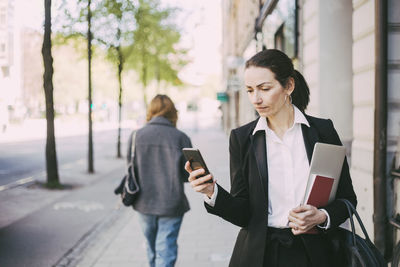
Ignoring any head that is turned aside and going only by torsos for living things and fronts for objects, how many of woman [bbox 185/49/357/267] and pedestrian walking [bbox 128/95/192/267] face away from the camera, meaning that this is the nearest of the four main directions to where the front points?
1

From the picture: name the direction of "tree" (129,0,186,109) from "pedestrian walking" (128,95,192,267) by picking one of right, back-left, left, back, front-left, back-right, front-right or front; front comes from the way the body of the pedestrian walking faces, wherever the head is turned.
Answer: front

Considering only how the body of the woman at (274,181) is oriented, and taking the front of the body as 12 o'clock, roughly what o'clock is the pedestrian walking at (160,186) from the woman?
The pedestrian walking is roughly at 5 o'clock from the woman.

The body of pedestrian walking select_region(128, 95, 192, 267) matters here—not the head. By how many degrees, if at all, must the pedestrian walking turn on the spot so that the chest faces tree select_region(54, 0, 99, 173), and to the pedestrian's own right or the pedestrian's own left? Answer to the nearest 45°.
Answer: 0° — they already face it

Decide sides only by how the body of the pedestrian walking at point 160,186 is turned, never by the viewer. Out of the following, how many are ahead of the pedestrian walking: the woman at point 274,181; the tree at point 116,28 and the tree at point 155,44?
2

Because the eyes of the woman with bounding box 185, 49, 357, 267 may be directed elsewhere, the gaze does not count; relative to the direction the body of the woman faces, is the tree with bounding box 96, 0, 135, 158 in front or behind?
behind

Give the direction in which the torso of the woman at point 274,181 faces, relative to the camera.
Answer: toward the camera

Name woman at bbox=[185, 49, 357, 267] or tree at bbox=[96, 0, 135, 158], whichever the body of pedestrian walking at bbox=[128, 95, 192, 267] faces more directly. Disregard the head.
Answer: the tree

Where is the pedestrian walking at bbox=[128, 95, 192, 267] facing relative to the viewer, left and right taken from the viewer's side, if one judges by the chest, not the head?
facing away from the viewer

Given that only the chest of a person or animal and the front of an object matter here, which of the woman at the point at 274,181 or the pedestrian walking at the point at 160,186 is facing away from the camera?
the pedestrian walking

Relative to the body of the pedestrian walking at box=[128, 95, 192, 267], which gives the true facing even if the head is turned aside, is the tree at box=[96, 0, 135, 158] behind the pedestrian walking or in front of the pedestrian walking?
in front

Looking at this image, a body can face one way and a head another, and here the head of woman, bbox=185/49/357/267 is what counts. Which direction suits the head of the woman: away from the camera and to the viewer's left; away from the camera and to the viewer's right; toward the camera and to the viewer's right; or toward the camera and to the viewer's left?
toward the camera and to the viewer's left

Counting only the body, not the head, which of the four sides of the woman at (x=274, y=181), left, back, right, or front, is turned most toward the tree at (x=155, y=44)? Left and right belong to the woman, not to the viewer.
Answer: back

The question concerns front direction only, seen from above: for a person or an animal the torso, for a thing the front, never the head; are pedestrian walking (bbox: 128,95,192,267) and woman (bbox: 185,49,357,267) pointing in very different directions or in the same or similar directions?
very different directions

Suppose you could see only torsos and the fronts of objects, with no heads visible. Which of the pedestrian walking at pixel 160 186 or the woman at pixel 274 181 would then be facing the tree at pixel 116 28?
the pedestrian walking
